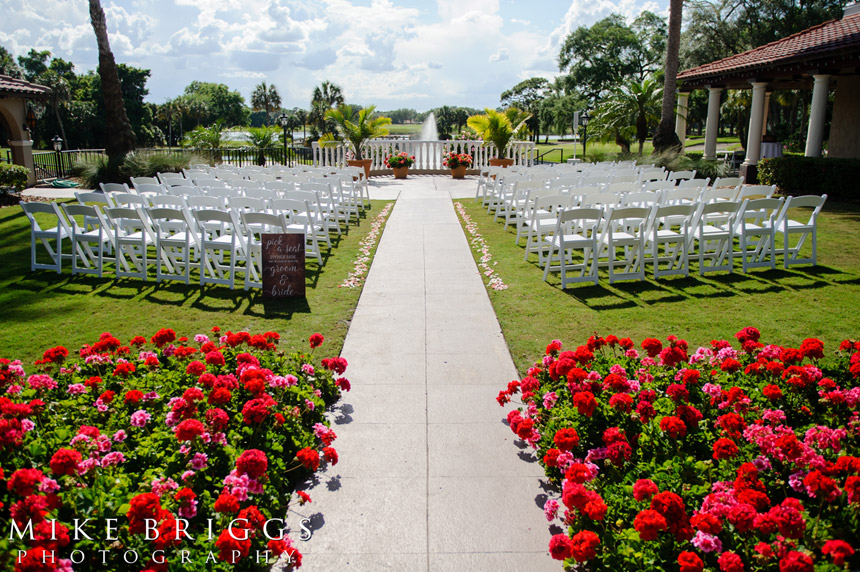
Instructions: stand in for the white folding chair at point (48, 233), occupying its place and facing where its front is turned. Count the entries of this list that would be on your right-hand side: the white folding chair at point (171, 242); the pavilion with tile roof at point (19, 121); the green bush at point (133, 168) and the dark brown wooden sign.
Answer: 2

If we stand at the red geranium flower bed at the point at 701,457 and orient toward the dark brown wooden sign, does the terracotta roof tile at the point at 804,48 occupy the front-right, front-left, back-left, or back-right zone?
front-right

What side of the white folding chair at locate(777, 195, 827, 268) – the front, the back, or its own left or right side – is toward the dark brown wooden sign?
left

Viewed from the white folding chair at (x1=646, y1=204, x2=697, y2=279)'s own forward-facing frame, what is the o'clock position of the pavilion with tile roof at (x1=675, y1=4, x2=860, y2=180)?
The pavilion with tile roof is roughly at 2 o'clock from the white folding chair.

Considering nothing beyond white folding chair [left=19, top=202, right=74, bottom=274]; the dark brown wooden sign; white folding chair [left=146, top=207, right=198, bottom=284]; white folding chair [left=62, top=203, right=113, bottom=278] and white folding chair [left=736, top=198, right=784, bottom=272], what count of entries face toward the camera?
1

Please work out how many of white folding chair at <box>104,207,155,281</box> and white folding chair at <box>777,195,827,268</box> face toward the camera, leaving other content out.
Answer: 0

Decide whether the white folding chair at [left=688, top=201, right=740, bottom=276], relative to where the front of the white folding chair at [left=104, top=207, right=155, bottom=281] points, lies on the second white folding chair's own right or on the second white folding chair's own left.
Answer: on the second white folding chair's own right

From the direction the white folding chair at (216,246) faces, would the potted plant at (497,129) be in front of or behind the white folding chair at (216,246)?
in front

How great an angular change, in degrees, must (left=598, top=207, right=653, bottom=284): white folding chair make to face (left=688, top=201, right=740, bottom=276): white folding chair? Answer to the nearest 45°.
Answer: approximately 90° to its right

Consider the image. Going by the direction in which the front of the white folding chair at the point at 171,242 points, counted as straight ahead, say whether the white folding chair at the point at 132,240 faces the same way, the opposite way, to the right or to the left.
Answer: the same way

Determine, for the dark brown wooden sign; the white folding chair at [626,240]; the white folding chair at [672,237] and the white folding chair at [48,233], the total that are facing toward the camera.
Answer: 1

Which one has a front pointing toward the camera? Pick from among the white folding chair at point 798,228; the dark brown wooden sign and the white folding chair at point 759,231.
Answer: the dark brown wooden sign

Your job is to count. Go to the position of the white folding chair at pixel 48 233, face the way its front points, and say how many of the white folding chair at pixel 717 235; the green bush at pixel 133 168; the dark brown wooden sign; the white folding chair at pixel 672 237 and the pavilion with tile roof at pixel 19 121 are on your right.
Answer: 3

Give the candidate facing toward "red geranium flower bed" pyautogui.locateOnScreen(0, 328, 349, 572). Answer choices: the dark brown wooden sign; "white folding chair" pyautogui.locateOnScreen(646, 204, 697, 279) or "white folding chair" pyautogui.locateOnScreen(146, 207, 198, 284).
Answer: the dark brown wooden sign

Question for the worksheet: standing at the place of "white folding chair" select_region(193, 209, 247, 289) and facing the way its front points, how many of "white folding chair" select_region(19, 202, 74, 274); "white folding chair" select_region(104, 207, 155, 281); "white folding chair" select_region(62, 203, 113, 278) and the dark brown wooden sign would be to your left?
3

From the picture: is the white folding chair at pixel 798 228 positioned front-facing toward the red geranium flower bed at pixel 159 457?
no

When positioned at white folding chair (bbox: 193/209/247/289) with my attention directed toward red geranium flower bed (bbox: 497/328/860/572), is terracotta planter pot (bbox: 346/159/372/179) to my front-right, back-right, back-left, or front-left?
back-left

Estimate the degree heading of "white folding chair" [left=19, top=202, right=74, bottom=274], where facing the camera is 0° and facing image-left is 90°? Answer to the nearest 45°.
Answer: approximately 225°

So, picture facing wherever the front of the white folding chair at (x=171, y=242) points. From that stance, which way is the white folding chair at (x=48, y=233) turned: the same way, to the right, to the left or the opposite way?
the same way

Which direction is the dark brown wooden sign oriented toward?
toward the camera

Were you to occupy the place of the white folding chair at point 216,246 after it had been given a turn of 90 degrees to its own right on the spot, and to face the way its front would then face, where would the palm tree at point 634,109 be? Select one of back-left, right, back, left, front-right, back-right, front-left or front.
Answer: left

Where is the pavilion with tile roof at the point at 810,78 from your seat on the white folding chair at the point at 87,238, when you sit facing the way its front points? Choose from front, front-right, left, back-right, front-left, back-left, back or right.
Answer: front-right

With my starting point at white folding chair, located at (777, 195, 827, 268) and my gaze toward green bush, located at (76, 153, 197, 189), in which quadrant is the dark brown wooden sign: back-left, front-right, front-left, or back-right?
front-left

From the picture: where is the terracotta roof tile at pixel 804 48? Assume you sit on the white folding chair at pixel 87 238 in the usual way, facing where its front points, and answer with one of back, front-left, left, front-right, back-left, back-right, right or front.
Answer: front-right

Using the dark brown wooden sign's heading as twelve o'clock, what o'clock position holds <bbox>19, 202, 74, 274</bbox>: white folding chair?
The white folding chair is roughly at 4 o'clock from the dark brown wooden sign.
